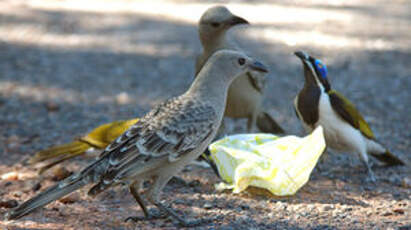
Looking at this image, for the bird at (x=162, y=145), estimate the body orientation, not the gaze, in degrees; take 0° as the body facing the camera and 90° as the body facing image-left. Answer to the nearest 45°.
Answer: approximately 270°

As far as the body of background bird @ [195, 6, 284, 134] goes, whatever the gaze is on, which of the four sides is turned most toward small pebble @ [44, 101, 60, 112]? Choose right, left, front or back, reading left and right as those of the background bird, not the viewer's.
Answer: right

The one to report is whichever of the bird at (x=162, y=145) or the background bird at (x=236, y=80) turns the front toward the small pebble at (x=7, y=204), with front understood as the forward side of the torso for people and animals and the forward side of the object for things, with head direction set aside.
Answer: the background bird

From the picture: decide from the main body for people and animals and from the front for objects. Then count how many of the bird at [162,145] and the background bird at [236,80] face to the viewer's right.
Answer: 1

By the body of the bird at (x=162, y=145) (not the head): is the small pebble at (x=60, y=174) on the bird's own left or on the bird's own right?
on the bird's own left

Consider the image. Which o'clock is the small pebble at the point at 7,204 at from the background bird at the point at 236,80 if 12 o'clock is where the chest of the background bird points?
The small pebble is roughly at 12 o'clock from the background bird.

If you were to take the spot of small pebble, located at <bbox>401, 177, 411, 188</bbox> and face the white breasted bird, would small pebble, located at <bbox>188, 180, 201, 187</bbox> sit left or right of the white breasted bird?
left

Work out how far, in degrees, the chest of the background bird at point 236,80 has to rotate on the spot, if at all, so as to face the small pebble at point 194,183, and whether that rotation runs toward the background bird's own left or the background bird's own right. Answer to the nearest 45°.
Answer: approximately 45° to the background bird's own left
